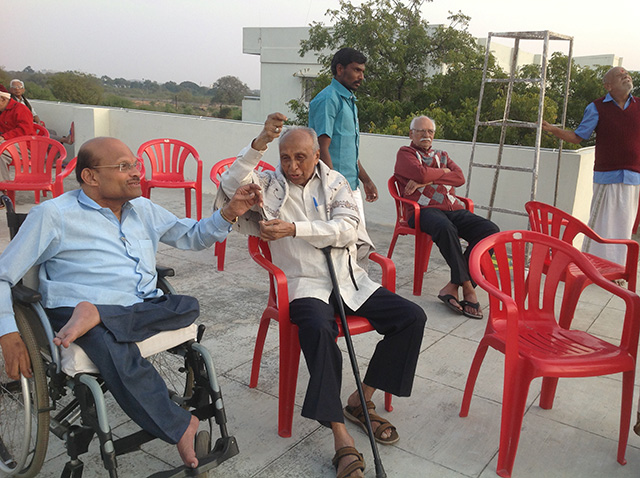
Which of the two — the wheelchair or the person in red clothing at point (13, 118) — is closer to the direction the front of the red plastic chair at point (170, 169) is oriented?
the wheelchair

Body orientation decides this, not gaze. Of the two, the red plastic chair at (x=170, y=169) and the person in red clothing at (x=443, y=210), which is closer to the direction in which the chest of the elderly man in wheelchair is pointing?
the person in red clothing

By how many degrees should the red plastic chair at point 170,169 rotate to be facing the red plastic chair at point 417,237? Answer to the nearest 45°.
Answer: approximately 45° to its left

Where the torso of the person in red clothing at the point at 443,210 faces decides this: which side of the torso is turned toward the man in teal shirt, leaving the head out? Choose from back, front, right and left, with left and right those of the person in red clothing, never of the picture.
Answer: right

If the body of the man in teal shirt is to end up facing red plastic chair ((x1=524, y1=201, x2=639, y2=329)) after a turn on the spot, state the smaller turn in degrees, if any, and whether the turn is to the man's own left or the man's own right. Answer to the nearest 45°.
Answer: approximately 45° to the man's own left

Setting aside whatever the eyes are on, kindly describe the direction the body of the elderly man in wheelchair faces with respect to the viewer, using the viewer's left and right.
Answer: facing the viewer and to the right of the viewer

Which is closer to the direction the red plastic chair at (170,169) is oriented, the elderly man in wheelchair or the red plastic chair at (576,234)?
the elderly man in wheelchair

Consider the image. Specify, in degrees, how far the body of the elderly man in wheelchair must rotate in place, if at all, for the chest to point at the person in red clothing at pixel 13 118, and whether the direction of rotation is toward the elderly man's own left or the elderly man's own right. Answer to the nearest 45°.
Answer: approximately 135° to the elderly man's own left
